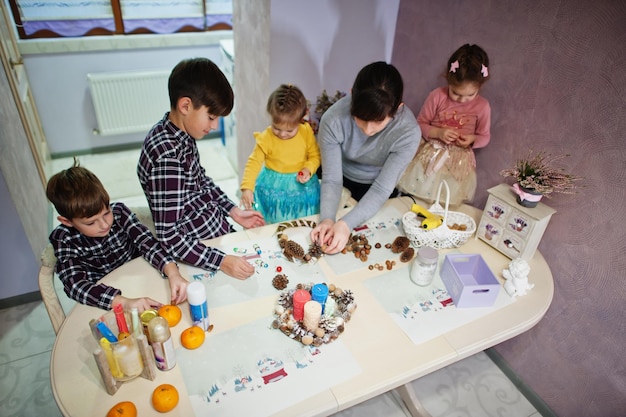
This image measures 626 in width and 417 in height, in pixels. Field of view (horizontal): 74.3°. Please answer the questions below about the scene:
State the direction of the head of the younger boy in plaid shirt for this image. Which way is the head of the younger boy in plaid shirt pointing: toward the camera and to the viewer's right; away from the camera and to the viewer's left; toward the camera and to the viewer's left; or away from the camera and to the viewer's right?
toward the camera and to the viewer's right

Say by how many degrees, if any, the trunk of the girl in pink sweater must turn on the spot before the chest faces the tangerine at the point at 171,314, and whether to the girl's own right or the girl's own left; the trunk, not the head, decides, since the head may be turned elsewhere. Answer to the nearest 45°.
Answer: approximately 45° to the girl's own right

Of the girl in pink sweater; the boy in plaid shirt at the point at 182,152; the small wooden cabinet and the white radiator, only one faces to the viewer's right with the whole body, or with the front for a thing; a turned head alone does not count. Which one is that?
the boy in plaid shirt

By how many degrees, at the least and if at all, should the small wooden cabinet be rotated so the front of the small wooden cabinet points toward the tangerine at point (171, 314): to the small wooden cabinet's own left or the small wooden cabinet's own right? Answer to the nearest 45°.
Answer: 0° — it already faces it

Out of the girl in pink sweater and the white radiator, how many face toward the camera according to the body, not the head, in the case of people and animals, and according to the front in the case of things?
2

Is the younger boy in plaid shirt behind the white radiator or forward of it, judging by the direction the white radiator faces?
forward

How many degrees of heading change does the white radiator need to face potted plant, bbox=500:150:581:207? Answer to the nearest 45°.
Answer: approximately 45° to its left

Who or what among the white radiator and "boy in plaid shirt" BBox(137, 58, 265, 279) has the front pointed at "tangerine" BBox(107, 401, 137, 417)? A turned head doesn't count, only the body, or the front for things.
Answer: the white radiator

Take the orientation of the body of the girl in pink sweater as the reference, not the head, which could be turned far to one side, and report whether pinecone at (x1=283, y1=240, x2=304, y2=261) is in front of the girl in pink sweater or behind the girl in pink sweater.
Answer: in front

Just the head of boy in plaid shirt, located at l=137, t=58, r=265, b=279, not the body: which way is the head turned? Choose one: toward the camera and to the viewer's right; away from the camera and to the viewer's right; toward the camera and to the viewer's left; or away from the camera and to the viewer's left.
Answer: toward the camera and to the viewer's right

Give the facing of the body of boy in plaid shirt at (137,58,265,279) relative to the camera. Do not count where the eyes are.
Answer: to the viewer's right

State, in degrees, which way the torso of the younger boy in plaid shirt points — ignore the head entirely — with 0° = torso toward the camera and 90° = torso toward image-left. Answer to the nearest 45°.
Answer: approximately 315°
